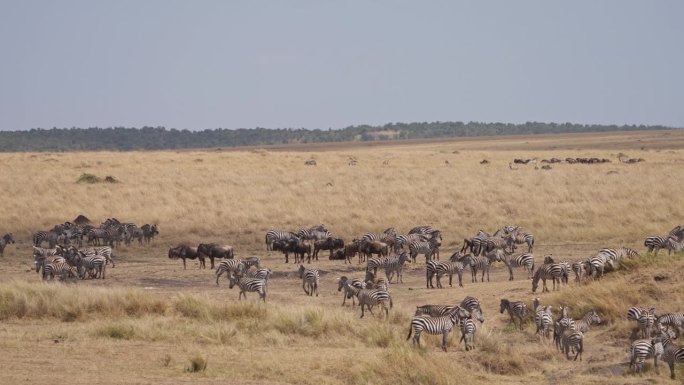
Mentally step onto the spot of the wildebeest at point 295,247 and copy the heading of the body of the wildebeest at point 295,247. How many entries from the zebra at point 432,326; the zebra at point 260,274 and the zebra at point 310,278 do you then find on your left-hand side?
3

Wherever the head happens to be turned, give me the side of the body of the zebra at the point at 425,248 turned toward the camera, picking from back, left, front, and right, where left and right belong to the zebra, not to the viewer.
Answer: right

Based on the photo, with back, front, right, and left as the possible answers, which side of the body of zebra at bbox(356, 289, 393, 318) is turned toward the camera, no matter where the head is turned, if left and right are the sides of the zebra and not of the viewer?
left

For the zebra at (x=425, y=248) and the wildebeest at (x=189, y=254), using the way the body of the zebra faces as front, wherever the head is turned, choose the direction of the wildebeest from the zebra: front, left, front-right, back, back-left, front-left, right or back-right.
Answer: back

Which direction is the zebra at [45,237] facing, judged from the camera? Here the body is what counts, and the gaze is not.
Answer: to the viewer's left

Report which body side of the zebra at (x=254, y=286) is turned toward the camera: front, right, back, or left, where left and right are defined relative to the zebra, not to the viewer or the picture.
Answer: left

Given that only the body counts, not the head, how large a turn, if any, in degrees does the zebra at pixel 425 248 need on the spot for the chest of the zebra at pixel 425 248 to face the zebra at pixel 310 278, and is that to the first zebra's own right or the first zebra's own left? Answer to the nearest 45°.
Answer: approximately 135° to the first zebra's own right

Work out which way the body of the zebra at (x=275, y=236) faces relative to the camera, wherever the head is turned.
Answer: to the viewer's left

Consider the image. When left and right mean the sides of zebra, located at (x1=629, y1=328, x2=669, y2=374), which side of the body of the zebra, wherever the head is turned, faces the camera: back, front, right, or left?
right
